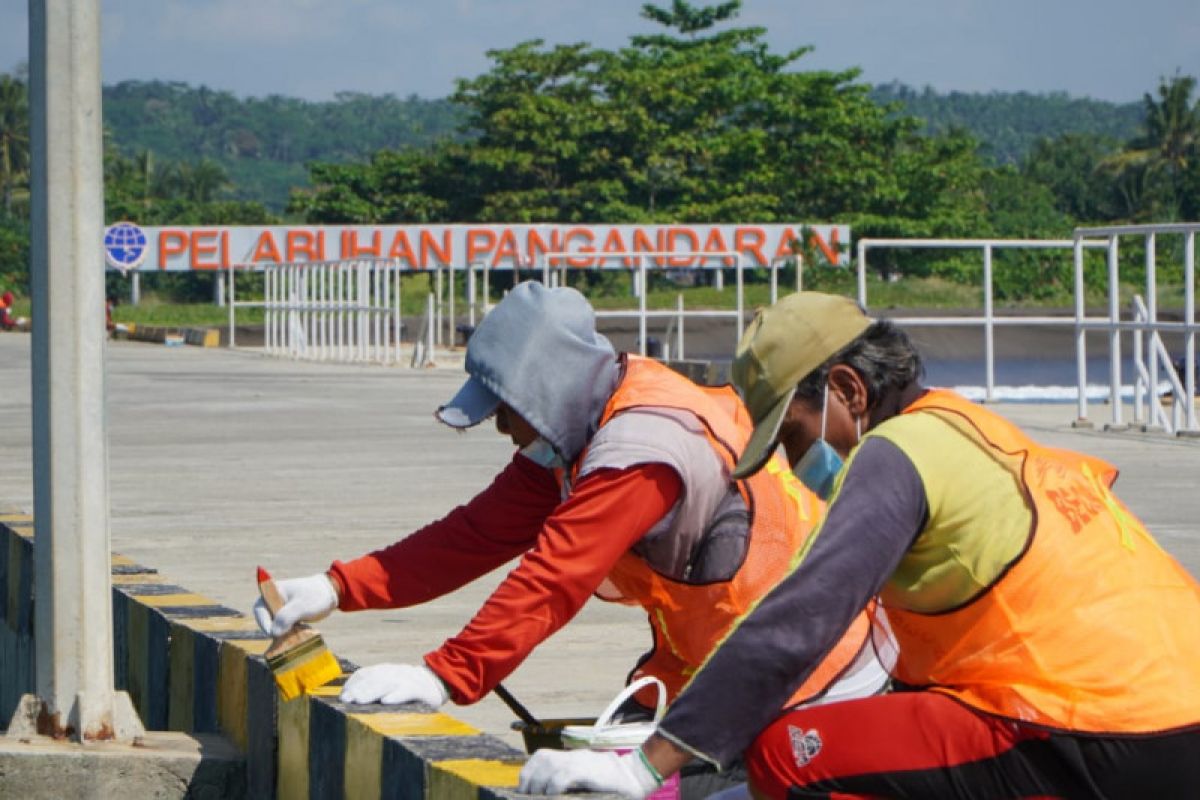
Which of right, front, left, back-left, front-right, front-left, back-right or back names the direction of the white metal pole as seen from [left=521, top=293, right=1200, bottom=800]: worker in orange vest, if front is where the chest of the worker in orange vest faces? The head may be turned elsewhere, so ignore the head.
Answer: front-right

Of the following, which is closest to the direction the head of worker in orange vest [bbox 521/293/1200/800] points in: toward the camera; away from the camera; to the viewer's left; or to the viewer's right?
to the viewer's left

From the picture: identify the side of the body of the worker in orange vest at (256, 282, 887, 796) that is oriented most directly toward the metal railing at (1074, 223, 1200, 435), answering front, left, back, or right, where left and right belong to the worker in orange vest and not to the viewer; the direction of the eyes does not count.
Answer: right

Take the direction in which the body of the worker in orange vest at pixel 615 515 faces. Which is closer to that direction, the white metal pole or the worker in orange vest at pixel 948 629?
the white metal pole

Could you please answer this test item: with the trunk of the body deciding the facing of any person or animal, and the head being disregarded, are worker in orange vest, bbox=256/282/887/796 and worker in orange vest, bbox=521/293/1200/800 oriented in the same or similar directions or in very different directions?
same or similar directions

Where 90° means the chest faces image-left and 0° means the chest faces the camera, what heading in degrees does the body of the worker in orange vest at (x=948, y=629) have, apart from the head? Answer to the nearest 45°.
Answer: approximately 90°

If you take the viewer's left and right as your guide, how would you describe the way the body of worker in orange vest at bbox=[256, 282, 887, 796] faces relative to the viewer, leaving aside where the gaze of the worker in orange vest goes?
facing to the left of the viewer

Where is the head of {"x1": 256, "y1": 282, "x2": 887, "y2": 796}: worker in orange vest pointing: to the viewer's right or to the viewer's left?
to the viewer's left

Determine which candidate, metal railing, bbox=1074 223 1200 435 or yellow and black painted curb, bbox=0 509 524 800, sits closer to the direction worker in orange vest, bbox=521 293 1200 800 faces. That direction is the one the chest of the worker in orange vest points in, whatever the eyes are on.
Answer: the yellow and black painted curb

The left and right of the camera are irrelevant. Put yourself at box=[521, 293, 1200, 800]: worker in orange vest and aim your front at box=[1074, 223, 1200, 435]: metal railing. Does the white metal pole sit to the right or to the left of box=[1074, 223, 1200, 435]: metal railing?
left

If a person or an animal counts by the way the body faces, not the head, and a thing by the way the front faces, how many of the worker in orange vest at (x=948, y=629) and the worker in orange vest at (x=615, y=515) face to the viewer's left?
2

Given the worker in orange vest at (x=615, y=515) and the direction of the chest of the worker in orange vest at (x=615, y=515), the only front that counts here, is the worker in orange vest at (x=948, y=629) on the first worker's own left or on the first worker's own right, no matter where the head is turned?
on the first worker's own left

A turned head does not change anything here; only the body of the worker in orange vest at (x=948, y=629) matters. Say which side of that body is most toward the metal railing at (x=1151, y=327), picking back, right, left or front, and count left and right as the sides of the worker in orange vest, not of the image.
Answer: right
